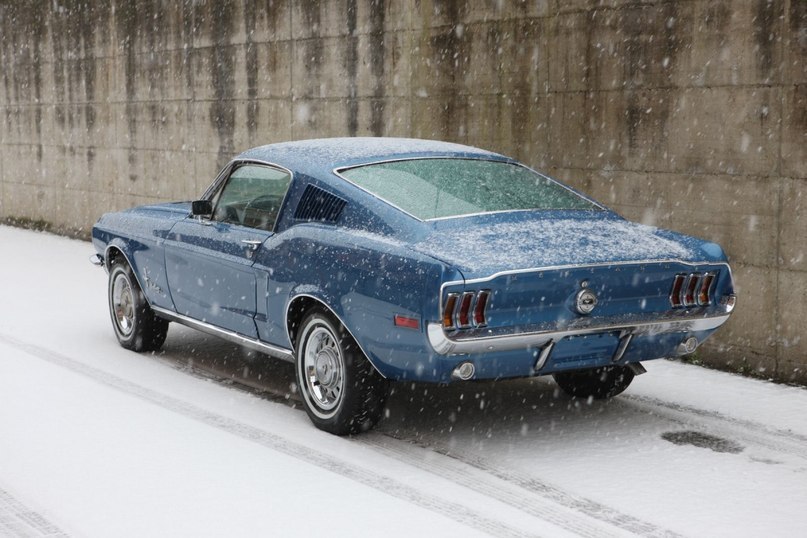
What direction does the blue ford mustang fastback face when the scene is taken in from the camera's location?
facing away from the viewer and to the left of the viewer
